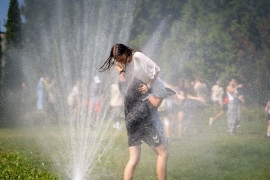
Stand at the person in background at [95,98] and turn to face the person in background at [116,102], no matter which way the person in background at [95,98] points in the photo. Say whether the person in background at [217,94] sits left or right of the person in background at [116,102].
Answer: left

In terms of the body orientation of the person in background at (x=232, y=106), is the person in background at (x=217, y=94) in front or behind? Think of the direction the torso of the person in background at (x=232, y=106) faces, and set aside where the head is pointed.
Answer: behind

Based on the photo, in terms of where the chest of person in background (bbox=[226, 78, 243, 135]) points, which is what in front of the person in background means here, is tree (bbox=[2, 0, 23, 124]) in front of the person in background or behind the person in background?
behind
